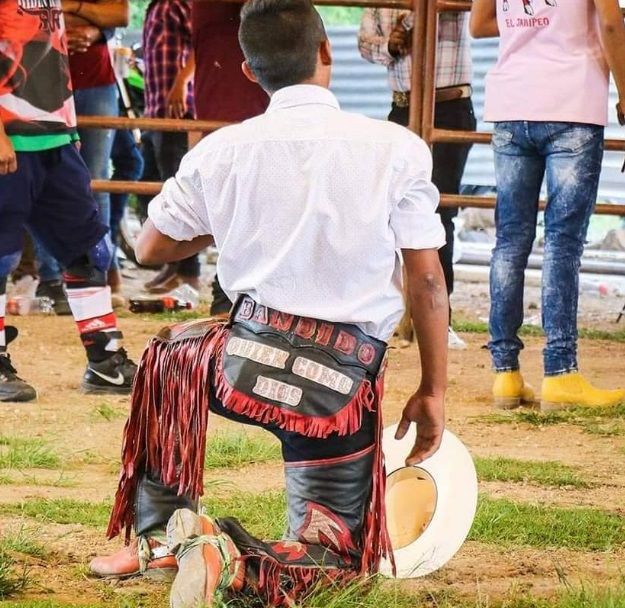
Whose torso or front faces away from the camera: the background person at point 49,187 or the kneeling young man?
the kneeling young man

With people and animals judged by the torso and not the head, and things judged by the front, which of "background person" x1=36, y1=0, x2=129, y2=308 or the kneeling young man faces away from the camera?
the kneeling young man

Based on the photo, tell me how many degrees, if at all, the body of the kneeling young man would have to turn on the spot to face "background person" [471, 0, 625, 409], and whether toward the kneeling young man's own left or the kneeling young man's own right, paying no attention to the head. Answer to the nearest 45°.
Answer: approximately 45° to the kneeling young man's own right

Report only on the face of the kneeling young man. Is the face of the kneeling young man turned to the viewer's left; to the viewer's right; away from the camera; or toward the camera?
away from the camera

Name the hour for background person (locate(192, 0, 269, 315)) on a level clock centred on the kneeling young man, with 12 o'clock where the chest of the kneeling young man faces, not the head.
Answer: The background person is roughly at 12 o'clock from the kneeling young man.

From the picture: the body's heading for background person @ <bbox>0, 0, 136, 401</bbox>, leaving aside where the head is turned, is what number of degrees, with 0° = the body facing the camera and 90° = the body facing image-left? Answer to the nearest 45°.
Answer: approximately 315°

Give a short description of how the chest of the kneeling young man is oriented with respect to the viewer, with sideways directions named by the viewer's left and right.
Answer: facing away from the viewer

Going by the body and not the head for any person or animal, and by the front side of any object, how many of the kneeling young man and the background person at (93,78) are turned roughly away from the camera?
1

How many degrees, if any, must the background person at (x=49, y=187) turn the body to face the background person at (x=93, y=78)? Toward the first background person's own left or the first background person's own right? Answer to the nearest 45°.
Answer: approximately 135° to the first background person's own left

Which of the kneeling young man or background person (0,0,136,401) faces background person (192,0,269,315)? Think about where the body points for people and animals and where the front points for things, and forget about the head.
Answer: the kneeling young man

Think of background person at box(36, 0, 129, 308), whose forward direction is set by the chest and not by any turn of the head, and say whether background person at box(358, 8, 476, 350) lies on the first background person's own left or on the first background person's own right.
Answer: on the first background person's own left
